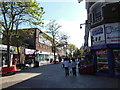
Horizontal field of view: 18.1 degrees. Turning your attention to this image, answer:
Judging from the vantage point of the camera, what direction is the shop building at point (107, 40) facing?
facing the viewer and to the left of the viewer
